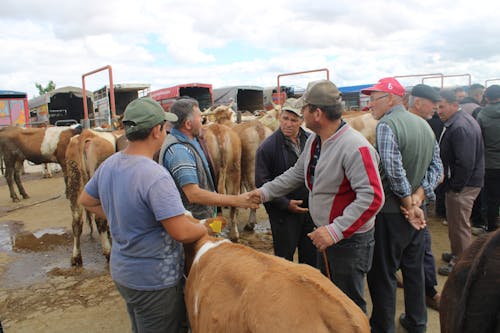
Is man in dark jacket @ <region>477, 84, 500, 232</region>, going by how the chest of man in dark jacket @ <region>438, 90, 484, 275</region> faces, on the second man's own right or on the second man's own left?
on the second man's own right

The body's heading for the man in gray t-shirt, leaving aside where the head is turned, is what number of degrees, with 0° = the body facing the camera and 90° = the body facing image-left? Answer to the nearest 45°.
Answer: approximately 225°

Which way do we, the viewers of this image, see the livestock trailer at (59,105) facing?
facing away from the viewer and to the left of the viewer

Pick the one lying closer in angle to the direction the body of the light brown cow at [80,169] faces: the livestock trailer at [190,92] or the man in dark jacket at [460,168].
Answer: the livestock trailer

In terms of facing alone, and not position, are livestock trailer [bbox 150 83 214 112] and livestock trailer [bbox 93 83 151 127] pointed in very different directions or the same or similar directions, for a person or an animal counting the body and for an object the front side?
same or similar directions

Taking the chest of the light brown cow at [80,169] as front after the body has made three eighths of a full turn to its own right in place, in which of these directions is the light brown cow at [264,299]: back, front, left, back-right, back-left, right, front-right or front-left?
front

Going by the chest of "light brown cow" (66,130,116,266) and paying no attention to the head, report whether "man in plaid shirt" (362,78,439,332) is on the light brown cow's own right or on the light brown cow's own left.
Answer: on the light brown cow's own right

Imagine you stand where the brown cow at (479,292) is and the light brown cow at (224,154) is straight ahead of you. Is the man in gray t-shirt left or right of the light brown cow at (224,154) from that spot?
left

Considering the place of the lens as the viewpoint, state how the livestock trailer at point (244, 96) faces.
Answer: facing away from the viewer and to the left of the viewer

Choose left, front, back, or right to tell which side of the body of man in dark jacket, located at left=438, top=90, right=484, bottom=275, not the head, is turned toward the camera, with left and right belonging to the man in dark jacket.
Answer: left
